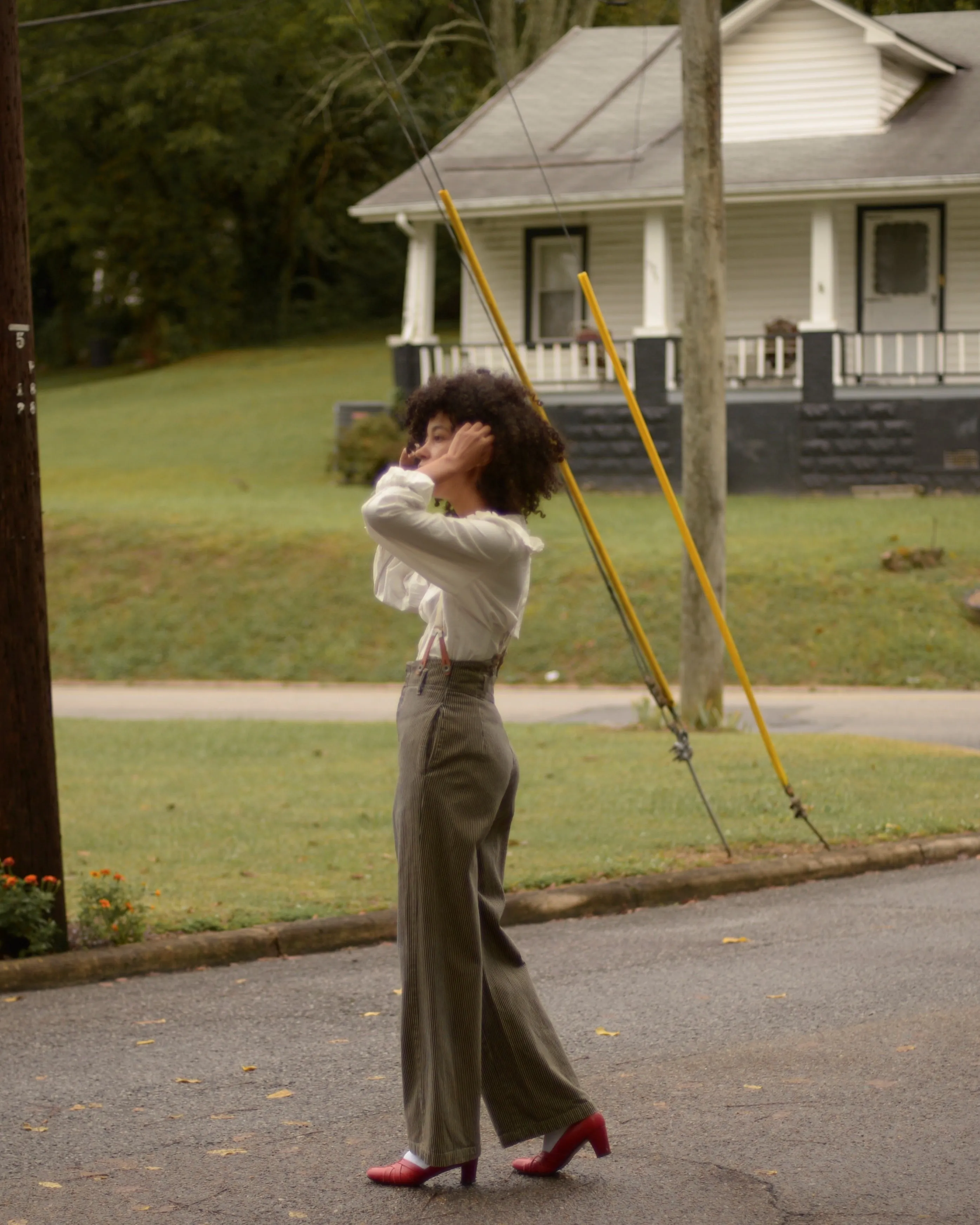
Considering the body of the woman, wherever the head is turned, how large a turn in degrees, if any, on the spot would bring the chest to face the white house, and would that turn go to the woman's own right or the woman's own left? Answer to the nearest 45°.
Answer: approximately 90° to the woman's own right

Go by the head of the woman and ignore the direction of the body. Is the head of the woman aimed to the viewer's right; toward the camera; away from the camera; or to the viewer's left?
to the viewer's left

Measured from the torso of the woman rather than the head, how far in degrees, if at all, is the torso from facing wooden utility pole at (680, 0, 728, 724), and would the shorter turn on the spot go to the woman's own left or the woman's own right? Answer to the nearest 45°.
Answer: approximately 90° to the woman's own right

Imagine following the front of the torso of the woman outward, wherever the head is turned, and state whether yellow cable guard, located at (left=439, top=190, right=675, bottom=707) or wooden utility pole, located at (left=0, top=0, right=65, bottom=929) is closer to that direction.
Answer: the wooden utility pole

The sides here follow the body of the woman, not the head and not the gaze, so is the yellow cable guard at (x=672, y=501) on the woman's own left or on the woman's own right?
on the woman's own right

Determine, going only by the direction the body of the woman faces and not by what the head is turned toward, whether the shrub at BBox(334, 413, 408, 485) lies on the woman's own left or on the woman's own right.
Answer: on the woman's own right

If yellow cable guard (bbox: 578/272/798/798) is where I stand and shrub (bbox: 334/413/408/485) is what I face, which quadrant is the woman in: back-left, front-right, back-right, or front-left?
back-left

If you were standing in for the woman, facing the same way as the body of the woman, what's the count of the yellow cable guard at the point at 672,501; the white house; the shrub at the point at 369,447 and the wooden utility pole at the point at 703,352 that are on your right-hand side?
4

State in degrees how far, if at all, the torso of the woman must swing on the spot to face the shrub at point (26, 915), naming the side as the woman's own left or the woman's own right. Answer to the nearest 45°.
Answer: approximately 45° to the woman's own right

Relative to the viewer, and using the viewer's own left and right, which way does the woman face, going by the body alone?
facing to the left of the viewer

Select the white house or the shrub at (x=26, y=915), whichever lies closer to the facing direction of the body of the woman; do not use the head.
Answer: the shrub

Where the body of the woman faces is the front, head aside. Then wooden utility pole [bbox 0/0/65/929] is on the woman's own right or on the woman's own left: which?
on the woman's own right
